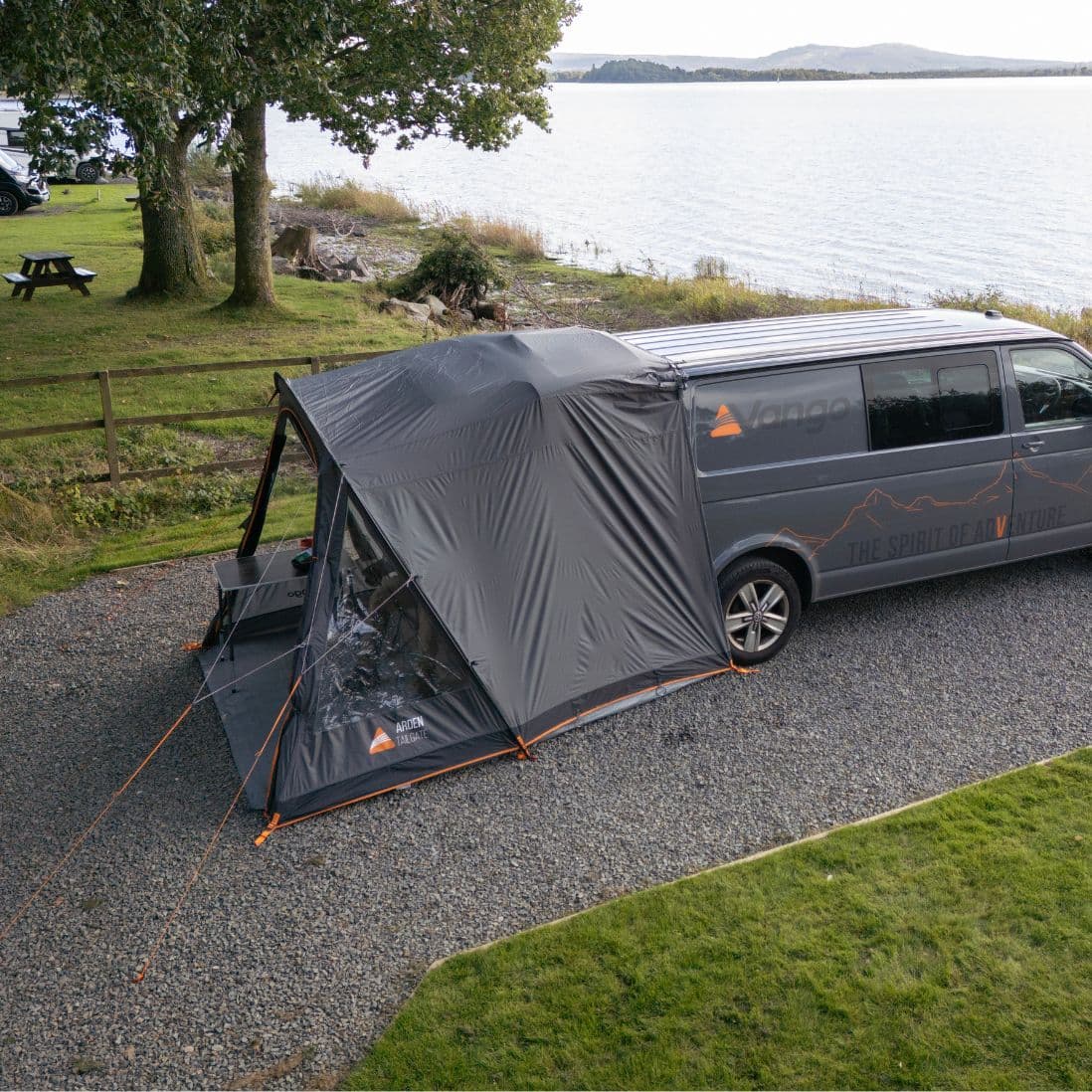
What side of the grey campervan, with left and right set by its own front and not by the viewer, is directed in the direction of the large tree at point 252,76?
left

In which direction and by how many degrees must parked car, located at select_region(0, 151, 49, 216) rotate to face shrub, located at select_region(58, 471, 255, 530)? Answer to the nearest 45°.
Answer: approximately 45° to its right

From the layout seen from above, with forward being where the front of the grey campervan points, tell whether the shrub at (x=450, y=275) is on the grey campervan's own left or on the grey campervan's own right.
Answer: on the grey campervan's own left

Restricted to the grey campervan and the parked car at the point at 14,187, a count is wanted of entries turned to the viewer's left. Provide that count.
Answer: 0

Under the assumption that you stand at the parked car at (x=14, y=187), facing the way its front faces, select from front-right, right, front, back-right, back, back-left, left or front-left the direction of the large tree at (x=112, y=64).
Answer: front-right

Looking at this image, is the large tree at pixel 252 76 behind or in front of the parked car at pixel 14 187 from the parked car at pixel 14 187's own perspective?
in front

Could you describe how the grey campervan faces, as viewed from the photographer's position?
facing away from the viewer and to the right of the viewer

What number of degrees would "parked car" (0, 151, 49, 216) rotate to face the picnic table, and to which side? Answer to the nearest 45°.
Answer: approximately 45° to its right

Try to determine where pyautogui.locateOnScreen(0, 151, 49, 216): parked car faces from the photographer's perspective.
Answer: facing the viewer and to the right of the viewer

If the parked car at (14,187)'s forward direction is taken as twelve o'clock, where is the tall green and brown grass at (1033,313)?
The tall green and brown grass is roughly at 12 o'clock from the parked car.

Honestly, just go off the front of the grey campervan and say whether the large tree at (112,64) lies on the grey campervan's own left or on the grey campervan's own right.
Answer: on the grey campervan's own left

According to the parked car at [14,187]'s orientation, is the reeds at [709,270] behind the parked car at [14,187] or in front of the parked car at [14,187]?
in front

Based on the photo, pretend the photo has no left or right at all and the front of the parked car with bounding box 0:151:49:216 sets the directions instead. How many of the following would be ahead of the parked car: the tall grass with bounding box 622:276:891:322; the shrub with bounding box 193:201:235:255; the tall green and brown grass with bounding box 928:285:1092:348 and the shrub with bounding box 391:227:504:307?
4
